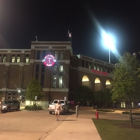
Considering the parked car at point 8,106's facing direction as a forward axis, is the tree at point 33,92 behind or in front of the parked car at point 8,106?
behind

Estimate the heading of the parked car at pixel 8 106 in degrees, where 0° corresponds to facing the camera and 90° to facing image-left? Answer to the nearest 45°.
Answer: approximately 45°

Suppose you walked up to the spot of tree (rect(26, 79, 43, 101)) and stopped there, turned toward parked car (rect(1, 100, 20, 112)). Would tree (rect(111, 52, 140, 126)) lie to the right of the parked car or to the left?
left

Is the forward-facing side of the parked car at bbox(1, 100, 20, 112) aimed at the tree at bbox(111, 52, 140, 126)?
no
